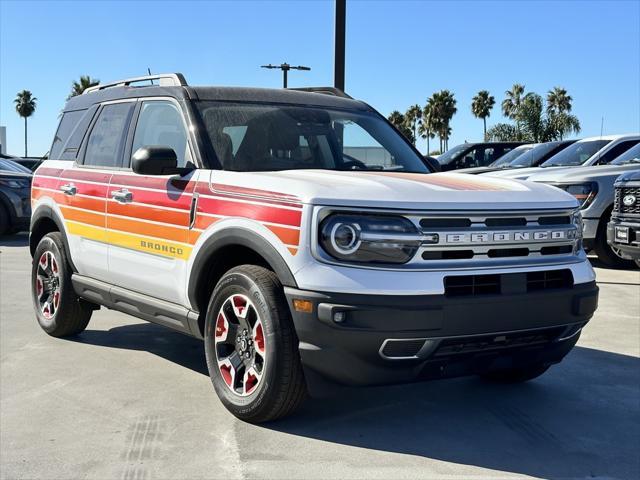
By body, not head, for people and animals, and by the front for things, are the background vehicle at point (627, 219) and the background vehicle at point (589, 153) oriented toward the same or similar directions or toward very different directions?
same or similar directions

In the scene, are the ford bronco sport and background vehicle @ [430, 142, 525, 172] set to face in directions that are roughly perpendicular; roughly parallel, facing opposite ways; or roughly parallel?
roughly perpendicular

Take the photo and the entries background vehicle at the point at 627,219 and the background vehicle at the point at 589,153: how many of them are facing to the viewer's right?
0

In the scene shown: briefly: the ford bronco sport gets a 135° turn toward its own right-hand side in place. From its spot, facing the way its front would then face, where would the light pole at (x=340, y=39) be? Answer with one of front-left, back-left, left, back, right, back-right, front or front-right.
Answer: right

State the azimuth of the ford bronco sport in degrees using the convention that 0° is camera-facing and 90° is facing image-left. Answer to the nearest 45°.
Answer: approximately 315°

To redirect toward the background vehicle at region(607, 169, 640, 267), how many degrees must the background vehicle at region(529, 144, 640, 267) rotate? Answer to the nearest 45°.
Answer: approximately 45° to its left

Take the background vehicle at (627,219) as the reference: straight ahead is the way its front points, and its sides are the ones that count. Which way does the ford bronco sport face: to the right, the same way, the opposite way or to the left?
to the left

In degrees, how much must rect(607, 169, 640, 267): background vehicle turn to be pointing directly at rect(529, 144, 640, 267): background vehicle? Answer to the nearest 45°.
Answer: approximately 135° to its right

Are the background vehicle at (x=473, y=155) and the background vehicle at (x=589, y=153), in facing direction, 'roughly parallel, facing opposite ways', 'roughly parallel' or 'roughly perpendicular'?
roughly parallel

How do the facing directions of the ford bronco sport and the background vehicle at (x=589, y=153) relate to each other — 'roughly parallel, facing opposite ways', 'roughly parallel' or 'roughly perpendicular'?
roughly perpendicular

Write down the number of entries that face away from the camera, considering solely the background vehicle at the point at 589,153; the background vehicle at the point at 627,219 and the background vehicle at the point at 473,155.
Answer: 0

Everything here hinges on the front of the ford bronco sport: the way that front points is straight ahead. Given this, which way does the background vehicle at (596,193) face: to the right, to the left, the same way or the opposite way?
to the right

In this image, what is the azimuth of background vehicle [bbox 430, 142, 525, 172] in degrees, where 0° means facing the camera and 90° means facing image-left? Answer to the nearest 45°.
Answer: approximately 45°

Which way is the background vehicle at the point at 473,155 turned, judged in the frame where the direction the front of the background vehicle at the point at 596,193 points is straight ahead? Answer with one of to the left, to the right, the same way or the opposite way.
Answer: the same way

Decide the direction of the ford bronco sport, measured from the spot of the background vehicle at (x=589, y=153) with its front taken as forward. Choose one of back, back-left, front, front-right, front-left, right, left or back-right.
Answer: front-left

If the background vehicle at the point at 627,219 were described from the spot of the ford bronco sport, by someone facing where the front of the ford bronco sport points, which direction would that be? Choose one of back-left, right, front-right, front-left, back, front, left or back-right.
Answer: left

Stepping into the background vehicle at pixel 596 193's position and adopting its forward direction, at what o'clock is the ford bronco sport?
The ford bronco sport is roughly at 11 o'clock from the background vehicle.

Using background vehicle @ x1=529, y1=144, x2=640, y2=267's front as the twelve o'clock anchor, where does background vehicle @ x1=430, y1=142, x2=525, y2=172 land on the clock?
background vehicle @ x1=430, y1=142, x2=525, y2=172 is roughly at 4 o'clock from background vehicle @ x1=529, y1=144, x2=640, y2=267.

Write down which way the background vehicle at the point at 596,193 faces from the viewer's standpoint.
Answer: facing the viewer and to the left of the viewer

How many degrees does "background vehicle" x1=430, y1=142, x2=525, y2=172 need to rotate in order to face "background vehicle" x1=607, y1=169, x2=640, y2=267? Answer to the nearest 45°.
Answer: approximately 45° to its left
